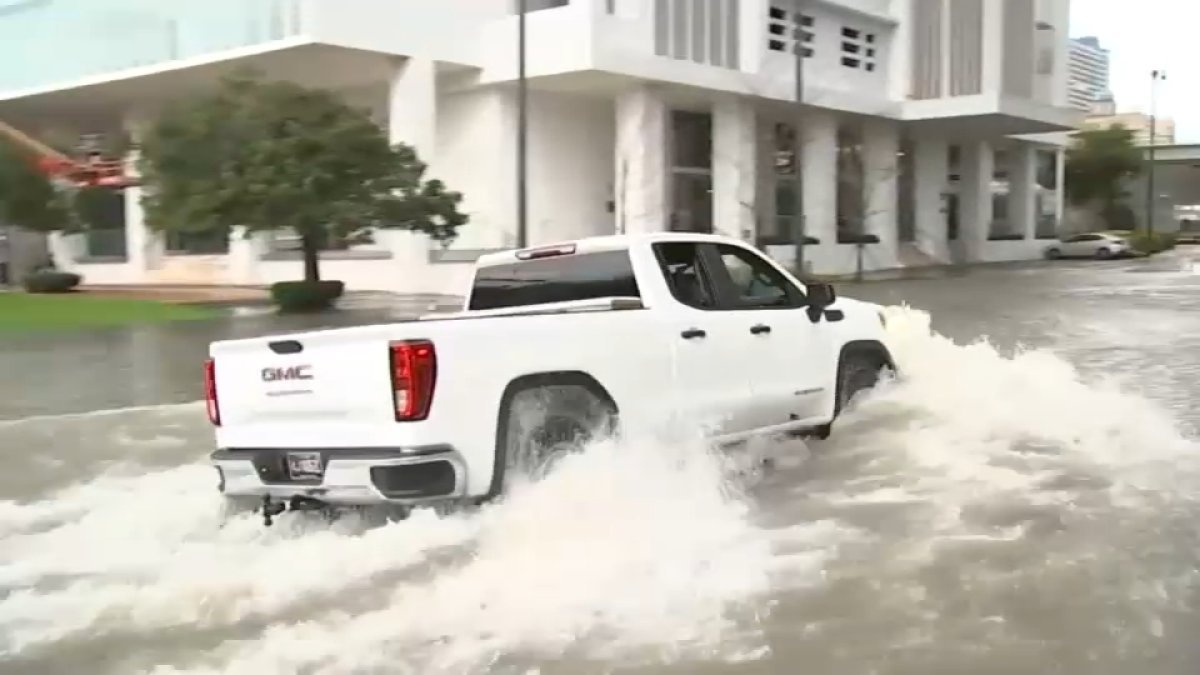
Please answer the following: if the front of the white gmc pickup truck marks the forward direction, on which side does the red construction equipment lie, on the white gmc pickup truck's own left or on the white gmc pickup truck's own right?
on the white gmc pickup truck's own left

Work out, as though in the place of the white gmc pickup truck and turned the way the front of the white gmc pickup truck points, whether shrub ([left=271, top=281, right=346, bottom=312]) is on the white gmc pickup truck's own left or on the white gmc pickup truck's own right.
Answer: on the white gmc pickup truck's own left

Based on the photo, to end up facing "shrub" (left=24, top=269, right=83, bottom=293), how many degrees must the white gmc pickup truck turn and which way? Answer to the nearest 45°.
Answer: approximately 90° to its left

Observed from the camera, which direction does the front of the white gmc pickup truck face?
facing away from the viewer and to the right of the viewer

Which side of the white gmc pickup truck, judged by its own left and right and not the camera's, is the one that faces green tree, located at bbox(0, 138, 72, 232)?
left

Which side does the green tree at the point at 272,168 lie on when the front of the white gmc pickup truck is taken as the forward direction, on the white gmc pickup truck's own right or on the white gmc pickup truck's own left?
on the white gmc pickup truck's own left
